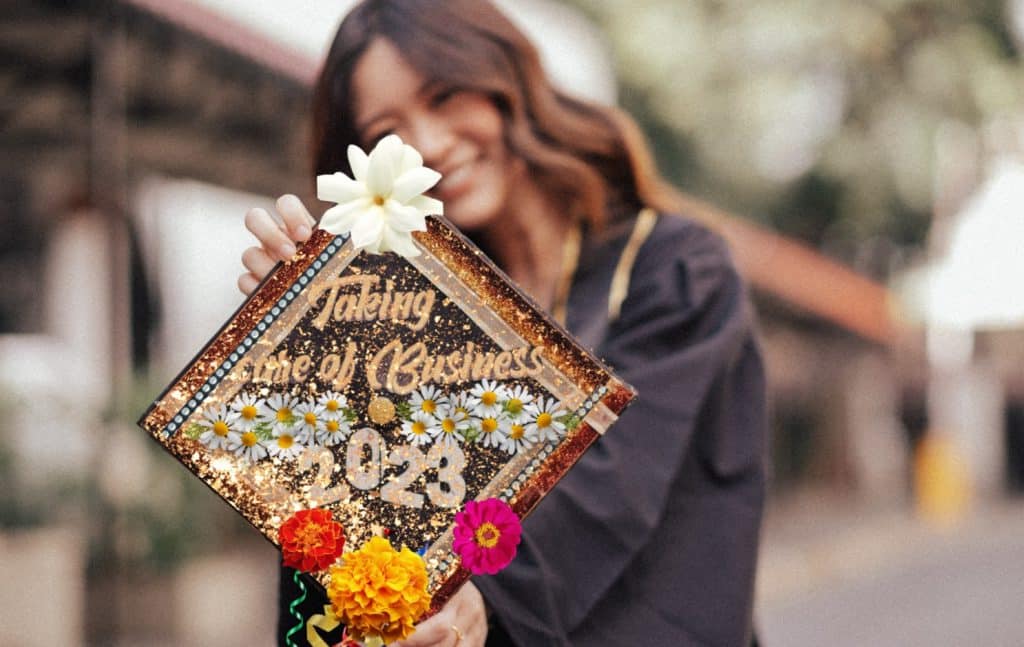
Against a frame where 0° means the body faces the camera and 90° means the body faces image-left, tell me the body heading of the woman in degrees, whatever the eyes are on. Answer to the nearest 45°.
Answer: approximately 45°
